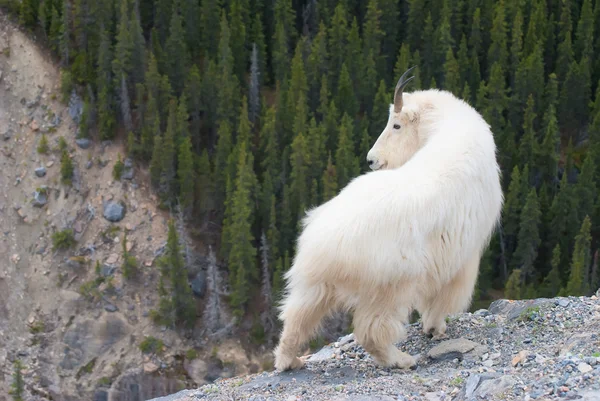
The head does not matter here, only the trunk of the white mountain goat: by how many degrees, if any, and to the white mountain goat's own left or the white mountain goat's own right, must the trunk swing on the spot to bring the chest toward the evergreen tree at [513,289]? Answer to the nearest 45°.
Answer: approximately 45° to the white mountain goat's own left

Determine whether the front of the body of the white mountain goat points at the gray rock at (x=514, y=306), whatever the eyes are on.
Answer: yes

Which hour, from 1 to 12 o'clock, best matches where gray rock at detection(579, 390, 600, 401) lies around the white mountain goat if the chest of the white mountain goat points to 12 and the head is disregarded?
The gray rock is roughly at 3 o'clock from the white mountain goat.

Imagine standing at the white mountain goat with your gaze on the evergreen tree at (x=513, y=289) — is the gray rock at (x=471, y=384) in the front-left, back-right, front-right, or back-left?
back-right

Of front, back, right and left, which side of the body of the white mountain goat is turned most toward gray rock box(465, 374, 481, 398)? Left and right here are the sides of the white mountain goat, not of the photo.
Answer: right

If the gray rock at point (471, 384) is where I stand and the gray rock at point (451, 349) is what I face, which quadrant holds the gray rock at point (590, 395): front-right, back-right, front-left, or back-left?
back-right

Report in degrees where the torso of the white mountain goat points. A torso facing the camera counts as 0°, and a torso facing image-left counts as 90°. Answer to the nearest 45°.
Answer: approximately 225°

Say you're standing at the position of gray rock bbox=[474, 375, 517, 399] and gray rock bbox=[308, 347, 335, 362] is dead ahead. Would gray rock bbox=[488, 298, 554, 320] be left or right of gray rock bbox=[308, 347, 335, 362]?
right
